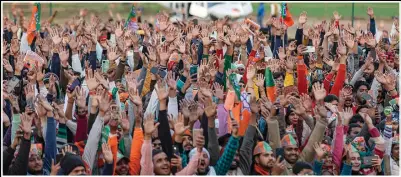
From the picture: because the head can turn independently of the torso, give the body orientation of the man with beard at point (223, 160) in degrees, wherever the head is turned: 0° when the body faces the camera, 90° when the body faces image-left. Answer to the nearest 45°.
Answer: approximately 45°

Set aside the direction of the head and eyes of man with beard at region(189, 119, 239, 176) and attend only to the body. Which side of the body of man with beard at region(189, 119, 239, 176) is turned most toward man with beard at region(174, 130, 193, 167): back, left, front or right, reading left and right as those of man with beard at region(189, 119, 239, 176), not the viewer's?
right

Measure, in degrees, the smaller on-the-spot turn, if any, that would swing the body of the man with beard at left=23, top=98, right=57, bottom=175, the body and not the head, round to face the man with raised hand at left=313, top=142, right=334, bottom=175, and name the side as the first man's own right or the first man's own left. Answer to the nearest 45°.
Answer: approximately 90° to the first man's own left

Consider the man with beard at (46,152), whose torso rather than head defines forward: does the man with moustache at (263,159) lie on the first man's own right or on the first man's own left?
on the first man's own left

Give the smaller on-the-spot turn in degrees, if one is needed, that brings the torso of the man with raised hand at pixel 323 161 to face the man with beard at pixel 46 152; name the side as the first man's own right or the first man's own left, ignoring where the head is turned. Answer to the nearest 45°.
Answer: approximately 90° to the first man's own right

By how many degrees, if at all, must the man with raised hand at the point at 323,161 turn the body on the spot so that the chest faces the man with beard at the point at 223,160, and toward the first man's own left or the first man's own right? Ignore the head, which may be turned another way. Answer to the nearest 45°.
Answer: approximately 45° to the first man's own right

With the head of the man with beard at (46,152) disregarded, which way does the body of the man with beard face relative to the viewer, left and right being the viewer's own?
facing the viewer

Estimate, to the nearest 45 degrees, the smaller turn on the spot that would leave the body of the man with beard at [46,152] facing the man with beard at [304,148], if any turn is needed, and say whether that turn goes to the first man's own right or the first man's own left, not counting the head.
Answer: approximately 90° to the first man's own left

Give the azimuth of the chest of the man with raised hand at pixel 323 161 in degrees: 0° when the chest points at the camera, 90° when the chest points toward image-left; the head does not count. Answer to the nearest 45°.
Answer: approximately 0°

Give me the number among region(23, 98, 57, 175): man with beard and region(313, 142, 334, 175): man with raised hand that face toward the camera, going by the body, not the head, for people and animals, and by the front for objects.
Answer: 2

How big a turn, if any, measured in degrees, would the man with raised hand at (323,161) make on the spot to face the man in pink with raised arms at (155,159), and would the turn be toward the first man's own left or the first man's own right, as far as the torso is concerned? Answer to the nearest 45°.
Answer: approximately 45° to the first man's own right

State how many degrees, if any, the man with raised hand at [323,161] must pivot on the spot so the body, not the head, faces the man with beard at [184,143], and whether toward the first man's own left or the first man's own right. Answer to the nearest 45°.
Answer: approximately 90° to the first man's own right
